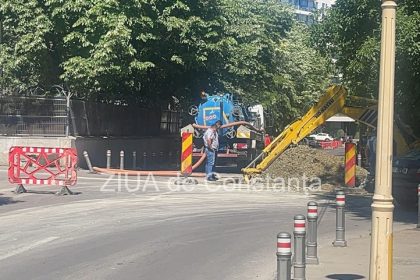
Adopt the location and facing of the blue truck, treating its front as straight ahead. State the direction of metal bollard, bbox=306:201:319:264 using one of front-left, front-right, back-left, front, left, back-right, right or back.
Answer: back-right

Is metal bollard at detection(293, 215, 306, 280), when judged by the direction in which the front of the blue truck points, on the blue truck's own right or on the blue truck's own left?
on the blue truck's own right

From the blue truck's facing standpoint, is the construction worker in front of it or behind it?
behind

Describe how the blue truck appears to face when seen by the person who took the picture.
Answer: facing away from the viewer and to the right of the viewer

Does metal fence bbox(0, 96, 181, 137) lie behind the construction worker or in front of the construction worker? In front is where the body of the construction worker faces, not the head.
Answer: behind

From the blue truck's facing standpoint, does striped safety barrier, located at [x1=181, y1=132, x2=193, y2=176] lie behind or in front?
behind
